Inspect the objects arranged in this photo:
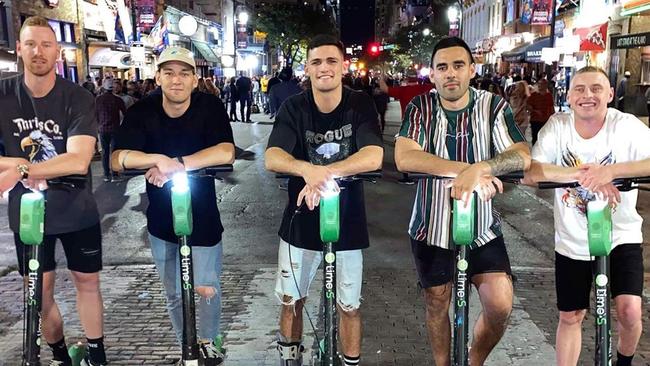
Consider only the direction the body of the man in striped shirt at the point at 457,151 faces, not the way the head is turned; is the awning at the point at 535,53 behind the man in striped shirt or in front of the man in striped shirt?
behind

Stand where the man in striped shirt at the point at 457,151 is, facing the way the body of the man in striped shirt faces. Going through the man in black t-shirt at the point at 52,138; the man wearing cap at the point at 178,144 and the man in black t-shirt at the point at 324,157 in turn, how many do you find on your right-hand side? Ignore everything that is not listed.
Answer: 3

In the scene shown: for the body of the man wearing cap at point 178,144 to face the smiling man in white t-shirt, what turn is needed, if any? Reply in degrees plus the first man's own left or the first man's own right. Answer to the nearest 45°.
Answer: approximately 45° to the first man's own left

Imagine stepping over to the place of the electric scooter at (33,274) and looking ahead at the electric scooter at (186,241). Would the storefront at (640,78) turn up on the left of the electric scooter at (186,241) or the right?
left

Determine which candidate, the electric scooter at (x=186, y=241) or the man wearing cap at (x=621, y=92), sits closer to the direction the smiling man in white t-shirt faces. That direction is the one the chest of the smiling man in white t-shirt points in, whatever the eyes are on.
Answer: the electric scooter

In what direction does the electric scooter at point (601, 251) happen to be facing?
toward the camera

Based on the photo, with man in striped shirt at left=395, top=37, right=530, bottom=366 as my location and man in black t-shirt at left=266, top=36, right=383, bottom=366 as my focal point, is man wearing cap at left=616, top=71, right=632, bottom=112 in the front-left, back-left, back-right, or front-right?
back-right

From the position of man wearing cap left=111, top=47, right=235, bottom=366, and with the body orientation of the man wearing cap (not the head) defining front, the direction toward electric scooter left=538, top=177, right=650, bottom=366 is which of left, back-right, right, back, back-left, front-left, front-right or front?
front-left

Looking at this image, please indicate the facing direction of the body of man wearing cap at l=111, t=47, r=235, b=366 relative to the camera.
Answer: toward the camera

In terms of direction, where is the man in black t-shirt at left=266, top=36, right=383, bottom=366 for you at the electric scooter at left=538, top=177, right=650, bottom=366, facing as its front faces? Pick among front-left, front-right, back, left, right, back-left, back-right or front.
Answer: right

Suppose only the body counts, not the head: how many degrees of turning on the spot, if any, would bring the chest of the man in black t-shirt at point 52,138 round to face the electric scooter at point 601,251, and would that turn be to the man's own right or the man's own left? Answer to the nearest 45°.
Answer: approximately 45° to the man's own left
